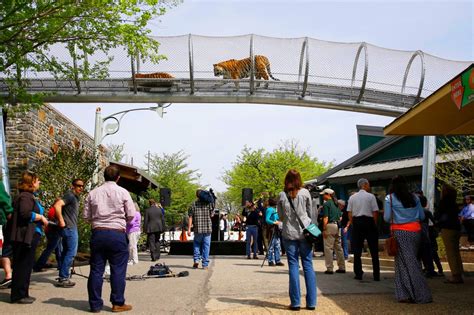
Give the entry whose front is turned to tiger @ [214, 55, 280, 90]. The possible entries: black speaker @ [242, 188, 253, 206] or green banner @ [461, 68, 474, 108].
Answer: the black speaker

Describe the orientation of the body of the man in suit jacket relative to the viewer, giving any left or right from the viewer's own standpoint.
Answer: facing away from the viewer

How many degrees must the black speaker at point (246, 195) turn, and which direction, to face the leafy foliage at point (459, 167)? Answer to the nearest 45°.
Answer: approximately 45° to its left

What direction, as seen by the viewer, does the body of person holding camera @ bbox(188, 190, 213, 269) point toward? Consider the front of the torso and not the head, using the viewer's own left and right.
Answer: facing away from the viewer

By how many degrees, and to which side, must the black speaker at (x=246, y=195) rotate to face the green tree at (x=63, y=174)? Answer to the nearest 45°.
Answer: approximately 45° to its right

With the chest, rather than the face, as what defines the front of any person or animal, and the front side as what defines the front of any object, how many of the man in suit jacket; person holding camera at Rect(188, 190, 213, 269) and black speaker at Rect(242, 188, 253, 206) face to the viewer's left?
0

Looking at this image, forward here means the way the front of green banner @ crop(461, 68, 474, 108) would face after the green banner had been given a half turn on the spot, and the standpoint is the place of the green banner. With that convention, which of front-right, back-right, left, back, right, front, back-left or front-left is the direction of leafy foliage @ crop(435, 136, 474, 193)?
front-left

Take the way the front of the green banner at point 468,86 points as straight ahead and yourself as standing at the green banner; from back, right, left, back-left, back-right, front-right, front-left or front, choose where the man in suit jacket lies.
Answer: right

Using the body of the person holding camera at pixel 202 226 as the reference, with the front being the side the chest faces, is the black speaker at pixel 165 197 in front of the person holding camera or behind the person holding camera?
in front

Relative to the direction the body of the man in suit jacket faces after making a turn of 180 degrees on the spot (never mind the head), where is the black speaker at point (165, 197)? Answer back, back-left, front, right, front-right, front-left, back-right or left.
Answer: back

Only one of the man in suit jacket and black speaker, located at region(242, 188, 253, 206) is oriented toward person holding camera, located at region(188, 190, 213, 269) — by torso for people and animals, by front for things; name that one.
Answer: the black speaker

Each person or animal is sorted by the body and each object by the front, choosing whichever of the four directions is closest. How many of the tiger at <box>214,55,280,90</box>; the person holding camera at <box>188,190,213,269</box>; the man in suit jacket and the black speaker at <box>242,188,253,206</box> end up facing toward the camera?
1

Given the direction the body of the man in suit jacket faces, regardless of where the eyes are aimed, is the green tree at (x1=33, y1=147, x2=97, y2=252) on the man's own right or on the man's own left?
on the man's own left

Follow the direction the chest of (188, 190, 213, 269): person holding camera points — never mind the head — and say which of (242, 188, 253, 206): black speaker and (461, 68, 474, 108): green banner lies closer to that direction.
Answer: the black speaker

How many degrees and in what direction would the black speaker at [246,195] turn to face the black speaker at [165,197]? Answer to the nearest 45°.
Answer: approximately 90° to its right
